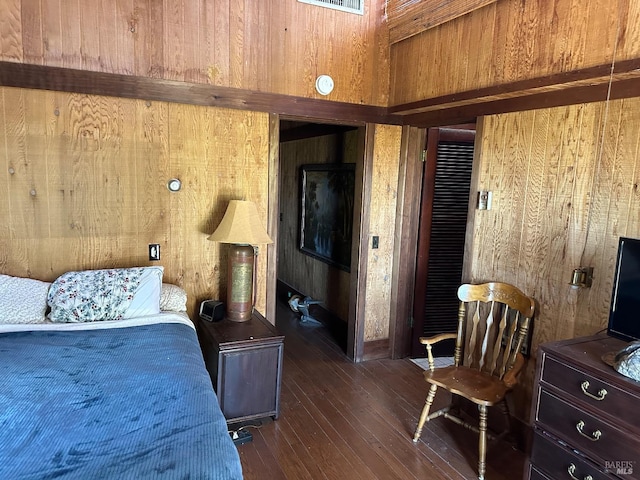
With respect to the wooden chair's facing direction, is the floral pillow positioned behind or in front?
in front

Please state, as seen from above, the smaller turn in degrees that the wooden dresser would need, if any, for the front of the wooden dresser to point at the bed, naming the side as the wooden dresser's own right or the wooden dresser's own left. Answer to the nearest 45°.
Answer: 0° — it already faces it

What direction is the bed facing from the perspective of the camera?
toward the camera

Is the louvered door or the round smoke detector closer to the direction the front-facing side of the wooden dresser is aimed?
the round smoke detector

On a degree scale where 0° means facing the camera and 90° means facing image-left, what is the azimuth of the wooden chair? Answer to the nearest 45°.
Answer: approximately 45°

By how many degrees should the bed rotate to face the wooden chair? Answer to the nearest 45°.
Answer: approximately 90° to its left

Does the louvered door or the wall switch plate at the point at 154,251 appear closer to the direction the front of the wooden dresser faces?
the wall switch plate

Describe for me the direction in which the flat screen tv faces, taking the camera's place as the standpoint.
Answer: facing the viewer and to the left of the viewer

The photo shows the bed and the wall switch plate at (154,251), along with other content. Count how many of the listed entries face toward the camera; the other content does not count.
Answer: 2

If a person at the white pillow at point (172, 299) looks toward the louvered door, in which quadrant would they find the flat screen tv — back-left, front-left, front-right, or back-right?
front-right

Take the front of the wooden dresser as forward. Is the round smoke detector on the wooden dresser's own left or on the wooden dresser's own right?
on the wooden dresser's own right

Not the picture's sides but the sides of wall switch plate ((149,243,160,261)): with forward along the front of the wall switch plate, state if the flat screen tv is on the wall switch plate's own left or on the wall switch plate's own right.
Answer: on the wall switch plate's own left

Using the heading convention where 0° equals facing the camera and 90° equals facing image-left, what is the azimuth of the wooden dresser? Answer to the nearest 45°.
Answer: approximately 45°

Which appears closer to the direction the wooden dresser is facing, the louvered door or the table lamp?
the table lamp

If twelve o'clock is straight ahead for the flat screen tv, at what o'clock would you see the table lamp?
The table lamp is roughly at 1 o'clock from the flat screen tv.

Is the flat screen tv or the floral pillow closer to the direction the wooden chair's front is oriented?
the floral pillow
